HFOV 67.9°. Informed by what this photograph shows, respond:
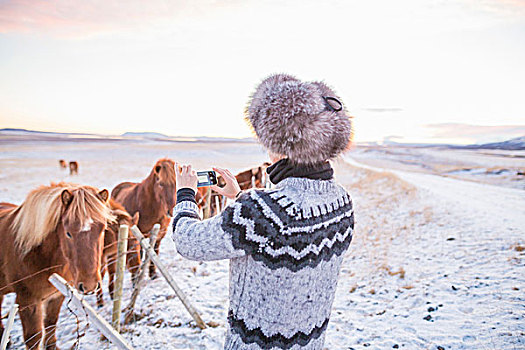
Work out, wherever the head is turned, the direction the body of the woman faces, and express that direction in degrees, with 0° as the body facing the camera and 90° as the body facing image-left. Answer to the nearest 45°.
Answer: approximately 135°

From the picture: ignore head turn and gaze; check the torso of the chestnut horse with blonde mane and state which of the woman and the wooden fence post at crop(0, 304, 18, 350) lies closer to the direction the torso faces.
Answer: the woman

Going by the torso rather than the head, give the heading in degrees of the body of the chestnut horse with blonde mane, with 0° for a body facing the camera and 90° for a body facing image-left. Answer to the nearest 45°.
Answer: approximately 315°

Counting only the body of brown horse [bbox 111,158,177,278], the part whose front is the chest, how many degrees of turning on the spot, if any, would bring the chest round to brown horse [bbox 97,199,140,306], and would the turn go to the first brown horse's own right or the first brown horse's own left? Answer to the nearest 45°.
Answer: approximately 90° to the first brown horse's own right

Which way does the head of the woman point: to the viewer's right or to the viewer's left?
to the viewer's left

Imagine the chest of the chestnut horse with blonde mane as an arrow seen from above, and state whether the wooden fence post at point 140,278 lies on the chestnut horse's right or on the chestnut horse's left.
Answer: on the chestnut horse's left

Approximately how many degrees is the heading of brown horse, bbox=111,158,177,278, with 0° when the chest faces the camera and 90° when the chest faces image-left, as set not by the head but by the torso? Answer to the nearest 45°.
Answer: approximately 315°
